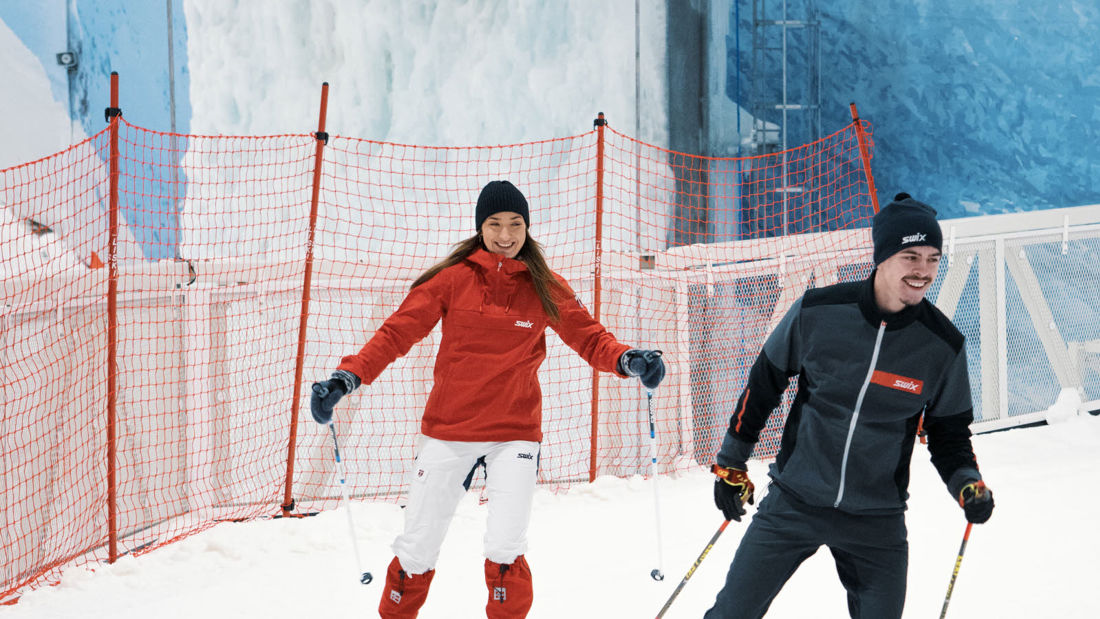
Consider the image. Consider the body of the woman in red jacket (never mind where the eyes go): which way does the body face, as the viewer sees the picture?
toward the camera

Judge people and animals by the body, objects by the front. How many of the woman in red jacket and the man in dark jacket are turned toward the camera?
2

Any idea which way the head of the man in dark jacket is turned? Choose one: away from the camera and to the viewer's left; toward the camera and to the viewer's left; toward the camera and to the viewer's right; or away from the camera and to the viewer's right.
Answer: toward the camera and to the viewer's right

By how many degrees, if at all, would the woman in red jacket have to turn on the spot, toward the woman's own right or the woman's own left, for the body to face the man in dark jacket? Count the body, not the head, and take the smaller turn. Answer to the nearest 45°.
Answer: approximately 45° to the woman's own left

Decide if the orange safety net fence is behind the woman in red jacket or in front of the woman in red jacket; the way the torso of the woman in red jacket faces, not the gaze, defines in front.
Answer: behind

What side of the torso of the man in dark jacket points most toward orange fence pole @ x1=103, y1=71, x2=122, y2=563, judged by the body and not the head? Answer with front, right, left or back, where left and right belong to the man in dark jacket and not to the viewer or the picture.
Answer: right

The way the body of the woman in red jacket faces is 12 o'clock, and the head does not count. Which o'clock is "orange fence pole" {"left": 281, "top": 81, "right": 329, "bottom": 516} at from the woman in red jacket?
The orange fence pole is roughly at 5 o'clock from the woman in red jacket.

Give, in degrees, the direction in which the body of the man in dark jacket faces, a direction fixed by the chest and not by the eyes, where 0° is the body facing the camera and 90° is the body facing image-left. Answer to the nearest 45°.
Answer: approximately 0°

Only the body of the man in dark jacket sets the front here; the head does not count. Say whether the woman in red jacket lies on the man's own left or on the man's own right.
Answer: on the man's own right

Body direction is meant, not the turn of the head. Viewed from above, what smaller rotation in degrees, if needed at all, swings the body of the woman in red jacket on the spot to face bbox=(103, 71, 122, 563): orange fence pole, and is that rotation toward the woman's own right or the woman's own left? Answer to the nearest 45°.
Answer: approximately 135° to the woman's own right
